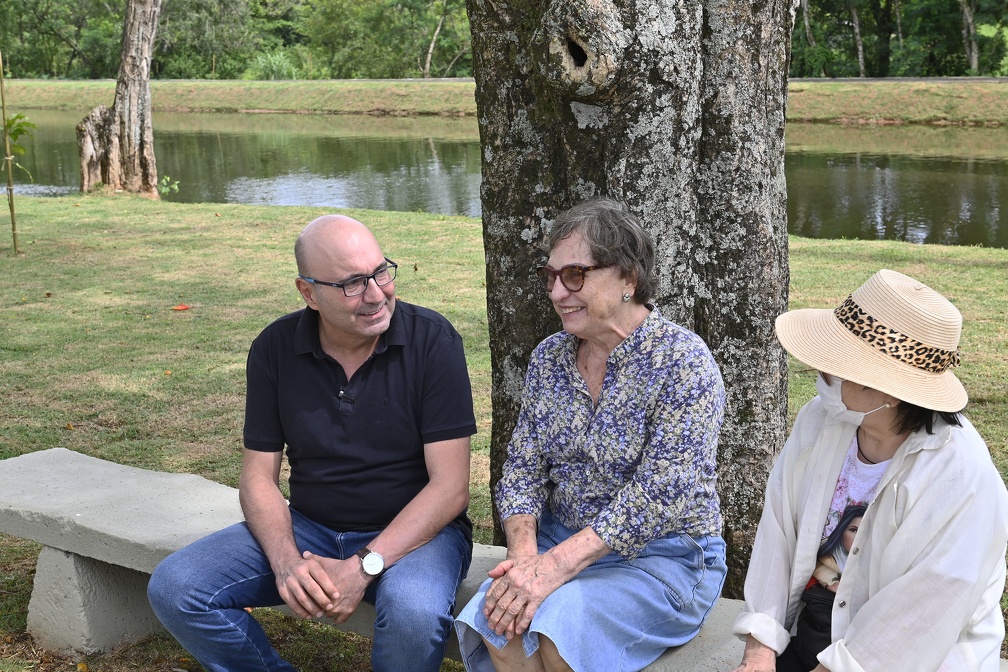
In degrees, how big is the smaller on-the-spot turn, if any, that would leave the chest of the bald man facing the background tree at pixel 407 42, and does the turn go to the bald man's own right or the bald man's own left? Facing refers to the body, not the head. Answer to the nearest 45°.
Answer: approximately 180°

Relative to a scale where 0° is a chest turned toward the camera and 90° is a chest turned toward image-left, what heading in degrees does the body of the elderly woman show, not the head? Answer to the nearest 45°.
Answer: approximately 45°

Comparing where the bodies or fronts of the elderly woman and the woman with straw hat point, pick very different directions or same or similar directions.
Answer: same or similar directions

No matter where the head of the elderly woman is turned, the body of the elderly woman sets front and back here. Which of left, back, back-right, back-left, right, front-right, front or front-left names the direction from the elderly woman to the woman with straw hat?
left

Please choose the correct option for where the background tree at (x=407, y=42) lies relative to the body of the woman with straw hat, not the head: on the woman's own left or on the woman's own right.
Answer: on the woman's own right

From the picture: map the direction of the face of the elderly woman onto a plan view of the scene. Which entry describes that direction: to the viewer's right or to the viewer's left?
to the viewer's left

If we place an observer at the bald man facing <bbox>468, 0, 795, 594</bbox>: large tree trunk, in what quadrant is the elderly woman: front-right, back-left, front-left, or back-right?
front-right

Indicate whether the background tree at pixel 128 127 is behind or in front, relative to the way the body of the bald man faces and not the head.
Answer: behind

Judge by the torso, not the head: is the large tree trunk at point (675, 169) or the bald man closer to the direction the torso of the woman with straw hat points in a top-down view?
the bald man

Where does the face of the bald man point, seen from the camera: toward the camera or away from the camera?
toward the camera

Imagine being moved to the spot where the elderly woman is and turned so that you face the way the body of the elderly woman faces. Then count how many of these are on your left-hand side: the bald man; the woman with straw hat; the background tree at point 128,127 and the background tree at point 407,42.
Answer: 1

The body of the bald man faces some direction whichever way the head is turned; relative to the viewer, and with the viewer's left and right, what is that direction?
facing the viewer

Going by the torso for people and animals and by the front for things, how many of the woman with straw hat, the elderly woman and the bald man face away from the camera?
0
